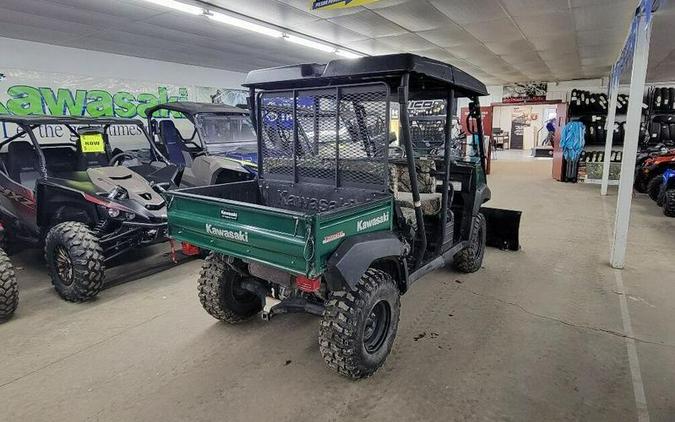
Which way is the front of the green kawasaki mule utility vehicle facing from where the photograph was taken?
facing away from the viewer and to the right of the viewer

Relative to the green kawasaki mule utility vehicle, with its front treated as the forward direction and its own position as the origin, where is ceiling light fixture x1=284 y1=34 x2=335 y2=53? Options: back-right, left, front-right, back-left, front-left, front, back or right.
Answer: front-left

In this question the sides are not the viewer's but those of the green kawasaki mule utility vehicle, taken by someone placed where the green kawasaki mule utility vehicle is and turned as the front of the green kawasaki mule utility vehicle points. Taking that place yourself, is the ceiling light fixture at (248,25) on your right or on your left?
on your left

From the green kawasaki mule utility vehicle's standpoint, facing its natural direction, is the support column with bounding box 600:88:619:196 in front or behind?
in front

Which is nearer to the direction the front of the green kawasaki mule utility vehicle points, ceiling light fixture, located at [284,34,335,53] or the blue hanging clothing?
the blue hanging clothing

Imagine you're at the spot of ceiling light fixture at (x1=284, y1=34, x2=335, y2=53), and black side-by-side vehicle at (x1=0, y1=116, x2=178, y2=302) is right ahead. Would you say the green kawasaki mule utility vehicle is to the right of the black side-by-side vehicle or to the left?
left

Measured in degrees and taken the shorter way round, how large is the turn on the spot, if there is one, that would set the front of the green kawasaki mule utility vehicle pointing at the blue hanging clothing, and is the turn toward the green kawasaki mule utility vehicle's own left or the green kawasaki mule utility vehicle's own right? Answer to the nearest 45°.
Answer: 0° — it already faces it

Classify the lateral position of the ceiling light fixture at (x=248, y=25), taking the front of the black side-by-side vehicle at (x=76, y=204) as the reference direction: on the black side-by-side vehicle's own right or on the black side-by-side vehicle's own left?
on the black side-by-side vehicle's own left

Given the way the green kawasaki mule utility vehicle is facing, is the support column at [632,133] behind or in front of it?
in front

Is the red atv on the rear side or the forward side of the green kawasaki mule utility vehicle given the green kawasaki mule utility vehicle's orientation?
on the forward side

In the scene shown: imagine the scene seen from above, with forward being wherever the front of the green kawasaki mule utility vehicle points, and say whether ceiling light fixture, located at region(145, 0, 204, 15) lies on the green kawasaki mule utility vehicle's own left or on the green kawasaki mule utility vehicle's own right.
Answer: on the green kawasaki mule utility vehicle's own left
